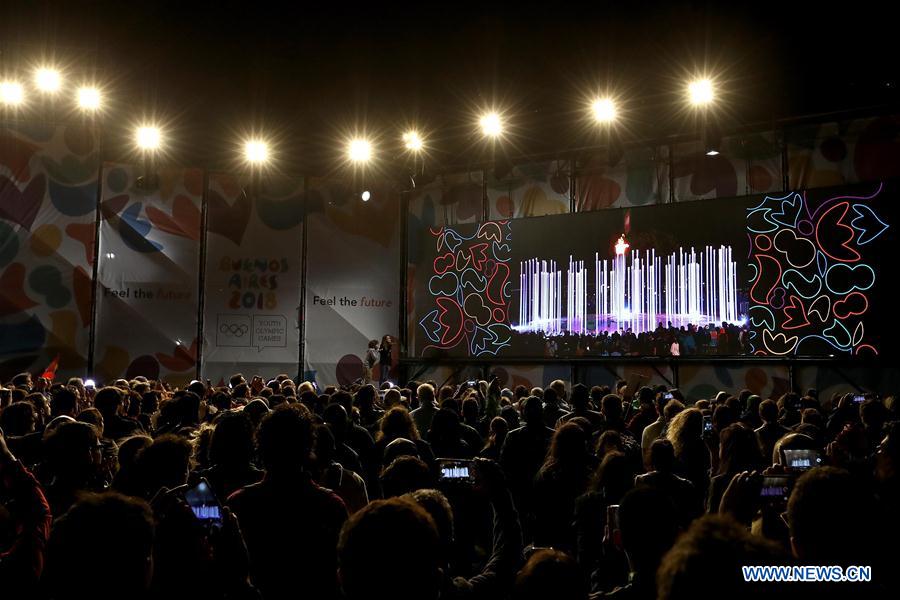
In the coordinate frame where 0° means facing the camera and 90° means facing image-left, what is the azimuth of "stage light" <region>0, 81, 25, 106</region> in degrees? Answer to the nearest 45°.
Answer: approximately 0°

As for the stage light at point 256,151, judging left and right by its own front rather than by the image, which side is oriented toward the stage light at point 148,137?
right

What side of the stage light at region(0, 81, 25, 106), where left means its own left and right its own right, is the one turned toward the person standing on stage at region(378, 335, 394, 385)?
left

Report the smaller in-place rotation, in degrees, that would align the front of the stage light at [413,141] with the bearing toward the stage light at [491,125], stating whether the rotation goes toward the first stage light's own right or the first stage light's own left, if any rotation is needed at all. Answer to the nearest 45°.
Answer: approximately 45° to the first stage light's own left

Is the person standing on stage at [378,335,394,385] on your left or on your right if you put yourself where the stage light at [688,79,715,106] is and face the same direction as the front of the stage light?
on your right

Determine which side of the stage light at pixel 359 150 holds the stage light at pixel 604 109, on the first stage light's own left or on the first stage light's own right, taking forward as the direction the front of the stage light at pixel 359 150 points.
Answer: on the first stage light's own left

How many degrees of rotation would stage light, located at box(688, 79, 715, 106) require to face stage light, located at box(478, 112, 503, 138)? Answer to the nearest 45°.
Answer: approximately 90° to its right

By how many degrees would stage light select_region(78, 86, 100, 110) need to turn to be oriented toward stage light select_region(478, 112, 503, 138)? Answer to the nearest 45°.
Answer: approximately 90° to its left

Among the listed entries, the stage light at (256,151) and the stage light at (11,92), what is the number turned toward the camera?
2

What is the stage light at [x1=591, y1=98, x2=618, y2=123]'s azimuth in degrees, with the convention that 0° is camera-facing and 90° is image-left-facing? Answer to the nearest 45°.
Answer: approximately 0°
